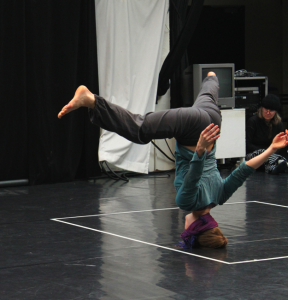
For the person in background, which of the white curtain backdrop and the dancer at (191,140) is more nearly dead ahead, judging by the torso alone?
the dancer

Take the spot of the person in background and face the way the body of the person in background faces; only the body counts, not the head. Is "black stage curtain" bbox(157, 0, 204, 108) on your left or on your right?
on your right

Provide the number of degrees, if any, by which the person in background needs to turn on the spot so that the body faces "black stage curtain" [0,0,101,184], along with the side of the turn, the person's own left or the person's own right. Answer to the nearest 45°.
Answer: approximately 45° to the person's own right

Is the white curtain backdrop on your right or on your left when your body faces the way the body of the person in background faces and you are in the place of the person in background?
on your right

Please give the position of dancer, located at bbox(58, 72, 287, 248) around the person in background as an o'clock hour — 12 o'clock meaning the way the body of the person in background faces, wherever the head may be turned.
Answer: The dancer is roughly at 12 o'clock from the person in background.

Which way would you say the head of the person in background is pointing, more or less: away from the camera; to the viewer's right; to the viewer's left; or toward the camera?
toward the camera

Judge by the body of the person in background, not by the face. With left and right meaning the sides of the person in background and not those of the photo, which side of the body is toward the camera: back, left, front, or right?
front

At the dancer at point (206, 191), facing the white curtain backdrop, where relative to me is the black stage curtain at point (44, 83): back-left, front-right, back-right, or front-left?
front-left

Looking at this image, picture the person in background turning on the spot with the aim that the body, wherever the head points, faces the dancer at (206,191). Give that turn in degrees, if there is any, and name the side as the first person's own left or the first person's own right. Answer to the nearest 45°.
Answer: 0° — they already face them
